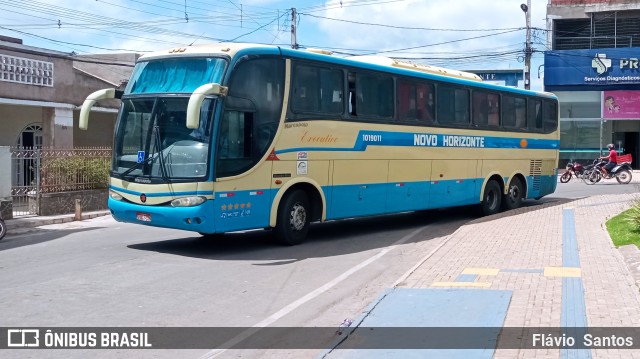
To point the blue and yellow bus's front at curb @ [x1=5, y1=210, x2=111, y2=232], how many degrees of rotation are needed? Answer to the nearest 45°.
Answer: approximately 90° to its right

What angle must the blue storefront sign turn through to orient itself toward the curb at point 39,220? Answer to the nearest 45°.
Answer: approximately 45° to its right

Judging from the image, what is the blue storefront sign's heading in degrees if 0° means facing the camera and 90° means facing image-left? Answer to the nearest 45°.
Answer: approximately 0°

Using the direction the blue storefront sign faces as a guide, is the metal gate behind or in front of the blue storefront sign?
in front

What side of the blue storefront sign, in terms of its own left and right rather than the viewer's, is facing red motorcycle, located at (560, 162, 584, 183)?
front

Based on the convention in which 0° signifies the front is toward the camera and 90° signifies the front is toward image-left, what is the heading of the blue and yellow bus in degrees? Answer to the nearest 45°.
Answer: approximately 45°
